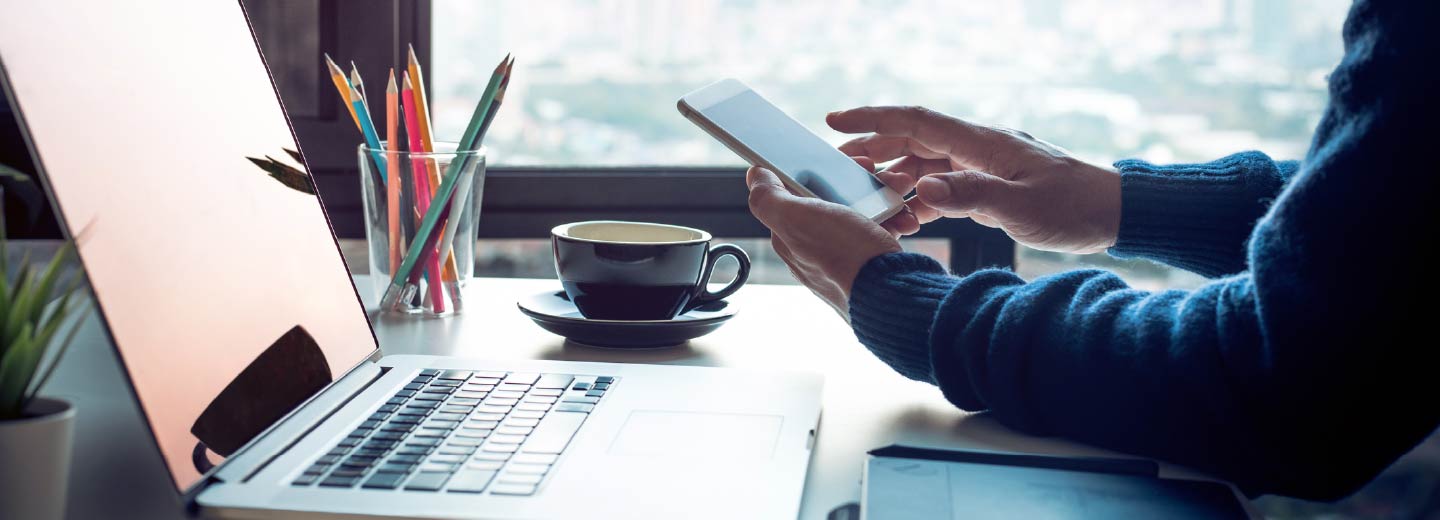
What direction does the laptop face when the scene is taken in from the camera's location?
facing to the right of the viewer

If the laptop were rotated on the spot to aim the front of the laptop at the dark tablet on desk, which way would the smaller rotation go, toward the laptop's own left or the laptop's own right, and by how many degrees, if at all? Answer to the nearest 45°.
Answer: approximately 45° to the laptop's own right

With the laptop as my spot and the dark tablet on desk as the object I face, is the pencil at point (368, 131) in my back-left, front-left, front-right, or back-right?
back-left
